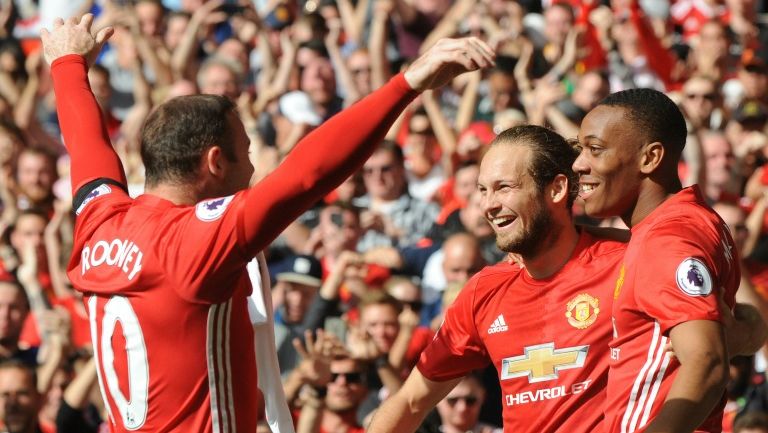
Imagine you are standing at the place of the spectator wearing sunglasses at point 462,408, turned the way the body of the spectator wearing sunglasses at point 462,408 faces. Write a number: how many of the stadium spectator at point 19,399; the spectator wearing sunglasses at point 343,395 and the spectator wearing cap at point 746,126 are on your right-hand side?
2

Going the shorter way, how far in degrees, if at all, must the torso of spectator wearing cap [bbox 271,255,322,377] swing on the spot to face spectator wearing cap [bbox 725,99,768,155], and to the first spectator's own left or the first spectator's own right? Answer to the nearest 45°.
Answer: approximately 90° to the first spectator's own left

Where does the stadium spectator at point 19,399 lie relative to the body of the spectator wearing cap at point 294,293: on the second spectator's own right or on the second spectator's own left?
on the second spectator's own right

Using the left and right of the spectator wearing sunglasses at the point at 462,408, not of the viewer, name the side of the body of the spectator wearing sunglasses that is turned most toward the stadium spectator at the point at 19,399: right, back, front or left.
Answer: right

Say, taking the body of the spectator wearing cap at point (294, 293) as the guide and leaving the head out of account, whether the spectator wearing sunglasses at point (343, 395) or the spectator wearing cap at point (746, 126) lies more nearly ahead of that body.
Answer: the spectator wearing sunglasses

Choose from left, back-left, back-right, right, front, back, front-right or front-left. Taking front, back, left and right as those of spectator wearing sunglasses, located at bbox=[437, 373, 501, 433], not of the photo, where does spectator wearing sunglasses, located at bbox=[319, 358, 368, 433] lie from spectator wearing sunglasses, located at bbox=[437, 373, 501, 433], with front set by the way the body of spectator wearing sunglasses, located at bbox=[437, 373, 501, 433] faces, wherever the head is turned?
right

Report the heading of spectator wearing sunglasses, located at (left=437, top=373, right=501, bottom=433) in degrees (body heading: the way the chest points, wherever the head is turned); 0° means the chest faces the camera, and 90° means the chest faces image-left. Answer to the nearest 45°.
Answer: approximately 0°
